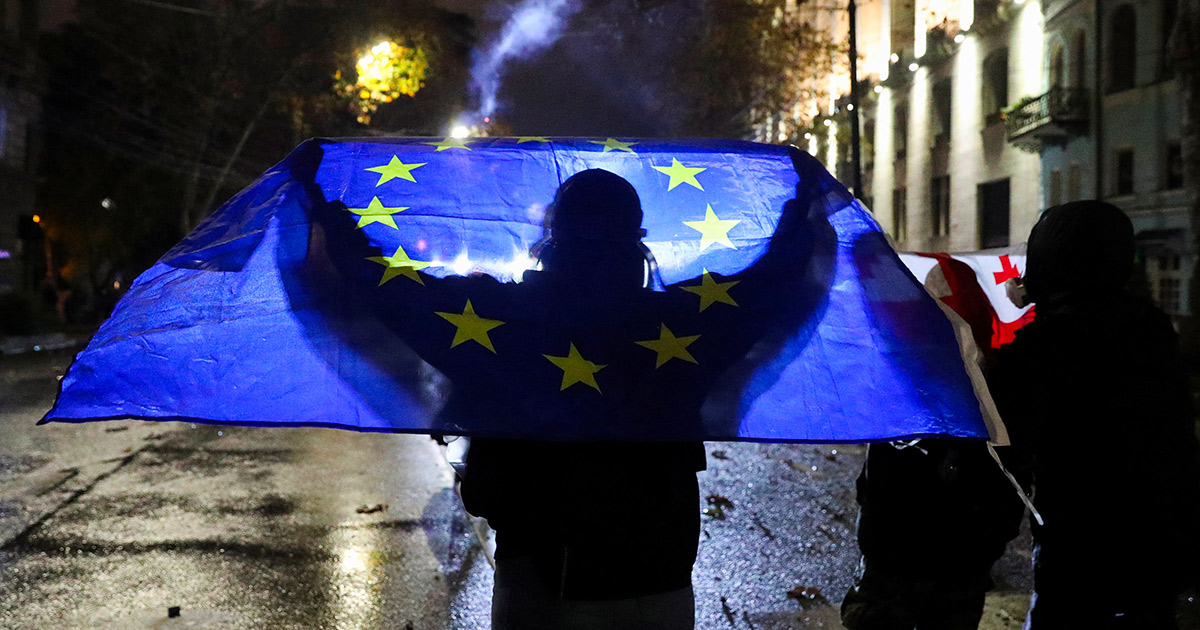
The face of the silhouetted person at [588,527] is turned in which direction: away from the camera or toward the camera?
away from the camera

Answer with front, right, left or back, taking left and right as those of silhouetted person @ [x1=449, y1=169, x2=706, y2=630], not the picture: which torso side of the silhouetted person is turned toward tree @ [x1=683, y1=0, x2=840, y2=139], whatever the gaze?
front

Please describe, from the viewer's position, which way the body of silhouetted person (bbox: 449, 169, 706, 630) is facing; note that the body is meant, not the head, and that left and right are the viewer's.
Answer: facing away from the viewer

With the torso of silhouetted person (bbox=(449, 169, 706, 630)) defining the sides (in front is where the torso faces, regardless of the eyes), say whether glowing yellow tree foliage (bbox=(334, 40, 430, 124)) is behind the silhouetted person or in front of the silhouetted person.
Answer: in front

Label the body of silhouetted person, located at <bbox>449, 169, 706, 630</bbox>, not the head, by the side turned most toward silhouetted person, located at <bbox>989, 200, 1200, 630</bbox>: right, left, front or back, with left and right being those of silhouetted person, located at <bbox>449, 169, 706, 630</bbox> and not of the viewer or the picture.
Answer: right

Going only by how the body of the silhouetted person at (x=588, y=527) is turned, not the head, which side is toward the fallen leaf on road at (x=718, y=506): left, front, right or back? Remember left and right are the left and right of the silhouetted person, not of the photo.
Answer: front

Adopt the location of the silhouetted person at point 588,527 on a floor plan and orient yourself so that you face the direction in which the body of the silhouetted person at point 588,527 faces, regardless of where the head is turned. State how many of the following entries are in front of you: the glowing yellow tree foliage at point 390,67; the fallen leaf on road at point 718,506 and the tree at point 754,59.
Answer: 3

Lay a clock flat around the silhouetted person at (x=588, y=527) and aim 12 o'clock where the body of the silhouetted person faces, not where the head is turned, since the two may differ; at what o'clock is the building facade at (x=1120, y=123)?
The building facade is roughly at 1 o'clock from the silhouetted person.

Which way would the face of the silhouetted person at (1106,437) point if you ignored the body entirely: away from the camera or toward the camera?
away from the camera
